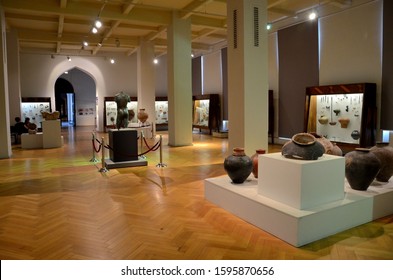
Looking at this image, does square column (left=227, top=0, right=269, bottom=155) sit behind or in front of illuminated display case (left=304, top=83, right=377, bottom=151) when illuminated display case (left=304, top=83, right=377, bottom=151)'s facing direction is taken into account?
in front

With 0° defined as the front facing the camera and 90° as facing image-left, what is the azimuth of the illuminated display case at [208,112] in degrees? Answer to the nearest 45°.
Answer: approximately 45°

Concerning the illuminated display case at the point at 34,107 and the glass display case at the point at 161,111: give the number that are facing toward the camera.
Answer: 2

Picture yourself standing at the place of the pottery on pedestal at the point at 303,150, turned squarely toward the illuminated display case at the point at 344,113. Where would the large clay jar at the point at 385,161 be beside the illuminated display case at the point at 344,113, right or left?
right

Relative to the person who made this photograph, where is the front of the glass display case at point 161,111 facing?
facing the viewer

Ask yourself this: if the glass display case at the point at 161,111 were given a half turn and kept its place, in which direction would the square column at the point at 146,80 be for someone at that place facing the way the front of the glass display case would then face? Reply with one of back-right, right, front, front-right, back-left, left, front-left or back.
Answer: back

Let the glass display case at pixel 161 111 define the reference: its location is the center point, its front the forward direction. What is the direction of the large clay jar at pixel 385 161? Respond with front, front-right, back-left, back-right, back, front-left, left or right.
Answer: front

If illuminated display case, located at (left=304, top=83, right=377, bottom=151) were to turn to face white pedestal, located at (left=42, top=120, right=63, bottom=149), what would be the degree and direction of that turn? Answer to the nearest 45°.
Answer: approximately 45° to its right

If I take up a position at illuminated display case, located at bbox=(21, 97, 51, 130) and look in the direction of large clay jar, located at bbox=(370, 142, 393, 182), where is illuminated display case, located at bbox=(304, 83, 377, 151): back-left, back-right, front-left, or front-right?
front-left

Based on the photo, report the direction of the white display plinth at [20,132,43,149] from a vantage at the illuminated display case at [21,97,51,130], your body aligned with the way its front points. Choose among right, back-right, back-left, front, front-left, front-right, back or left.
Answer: front

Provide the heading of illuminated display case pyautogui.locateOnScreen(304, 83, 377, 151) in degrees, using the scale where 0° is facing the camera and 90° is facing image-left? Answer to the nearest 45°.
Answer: approximately 45°

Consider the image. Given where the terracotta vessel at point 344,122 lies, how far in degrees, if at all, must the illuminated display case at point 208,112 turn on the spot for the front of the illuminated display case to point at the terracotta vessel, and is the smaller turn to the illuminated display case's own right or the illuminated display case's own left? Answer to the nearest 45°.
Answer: approximately 90° to the illuminated display case's own left

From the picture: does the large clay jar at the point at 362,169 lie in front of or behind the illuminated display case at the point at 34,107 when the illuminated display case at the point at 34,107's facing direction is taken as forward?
in front

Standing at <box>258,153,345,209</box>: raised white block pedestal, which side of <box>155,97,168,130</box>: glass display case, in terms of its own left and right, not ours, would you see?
front

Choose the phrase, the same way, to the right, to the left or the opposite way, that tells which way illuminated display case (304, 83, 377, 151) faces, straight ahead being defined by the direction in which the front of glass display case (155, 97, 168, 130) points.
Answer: to the right
